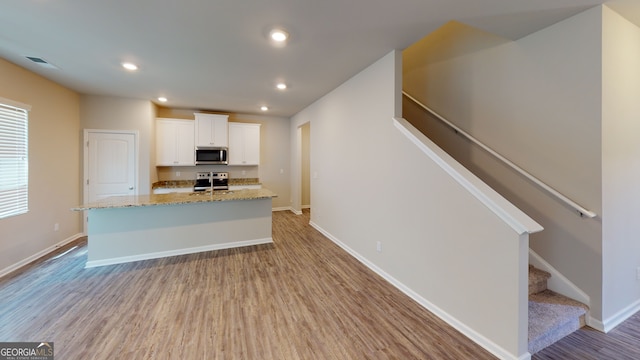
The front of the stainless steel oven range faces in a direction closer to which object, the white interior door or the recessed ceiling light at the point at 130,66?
the recessed ceiling light

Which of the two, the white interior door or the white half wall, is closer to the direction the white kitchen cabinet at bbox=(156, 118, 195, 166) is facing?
the white half wall

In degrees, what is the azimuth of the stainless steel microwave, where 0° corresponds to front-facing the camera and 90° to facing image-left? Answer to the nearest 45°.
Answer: approximately 0°

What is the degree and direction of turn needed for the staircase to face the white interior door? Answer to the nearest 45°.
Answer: approximately 135° to its right

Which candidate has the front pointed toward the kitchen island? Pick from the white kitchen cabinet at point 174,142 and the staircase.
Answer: the white kitchen cabinet

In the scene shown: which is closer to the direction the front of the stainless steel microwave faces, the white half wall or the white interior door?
the white half wall

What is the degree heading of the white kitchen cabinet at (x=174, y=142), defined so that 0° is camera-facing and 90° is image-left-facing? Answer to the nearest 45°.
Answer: approximately 0°

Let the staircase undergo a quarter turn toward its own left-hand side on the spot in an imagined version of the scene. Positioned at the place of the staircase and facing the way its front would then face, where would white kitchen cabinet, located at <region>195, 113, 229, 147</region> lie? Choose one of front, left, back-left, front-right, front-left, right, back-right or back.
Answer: back-left
